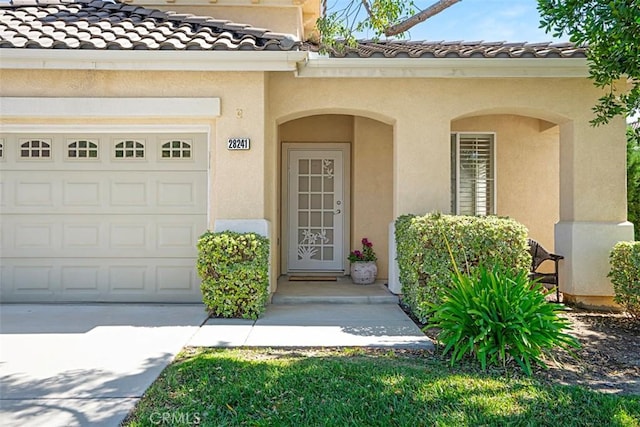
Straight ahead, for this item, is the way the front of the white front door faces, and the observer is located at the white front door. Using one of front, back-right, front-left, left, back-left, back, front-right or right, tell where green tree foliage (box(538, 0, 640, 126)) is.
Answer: front-left

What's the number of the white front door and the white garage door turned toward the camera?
2

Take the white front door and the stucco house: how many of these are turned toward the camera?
2

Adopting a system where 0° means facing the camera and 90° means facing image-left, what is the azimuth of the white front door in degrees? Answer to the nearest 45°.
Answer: approximately 0°

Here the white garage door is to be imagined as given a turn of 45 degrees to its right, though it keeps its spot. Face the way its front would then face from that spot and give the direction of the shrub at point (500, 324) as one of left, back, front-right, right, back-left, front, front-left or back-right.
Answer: left

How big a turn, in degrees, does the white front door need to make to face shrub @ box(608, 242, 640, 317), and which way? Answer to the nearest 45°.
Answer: approximately 45° to its left

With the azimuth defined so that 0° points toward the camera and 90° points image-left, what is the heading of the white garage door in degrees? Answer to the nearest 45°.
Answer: approximately 0°

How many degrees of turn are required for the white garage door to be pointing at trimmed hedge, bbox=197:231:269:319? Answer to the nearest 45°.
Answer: approximately 45° to its left
